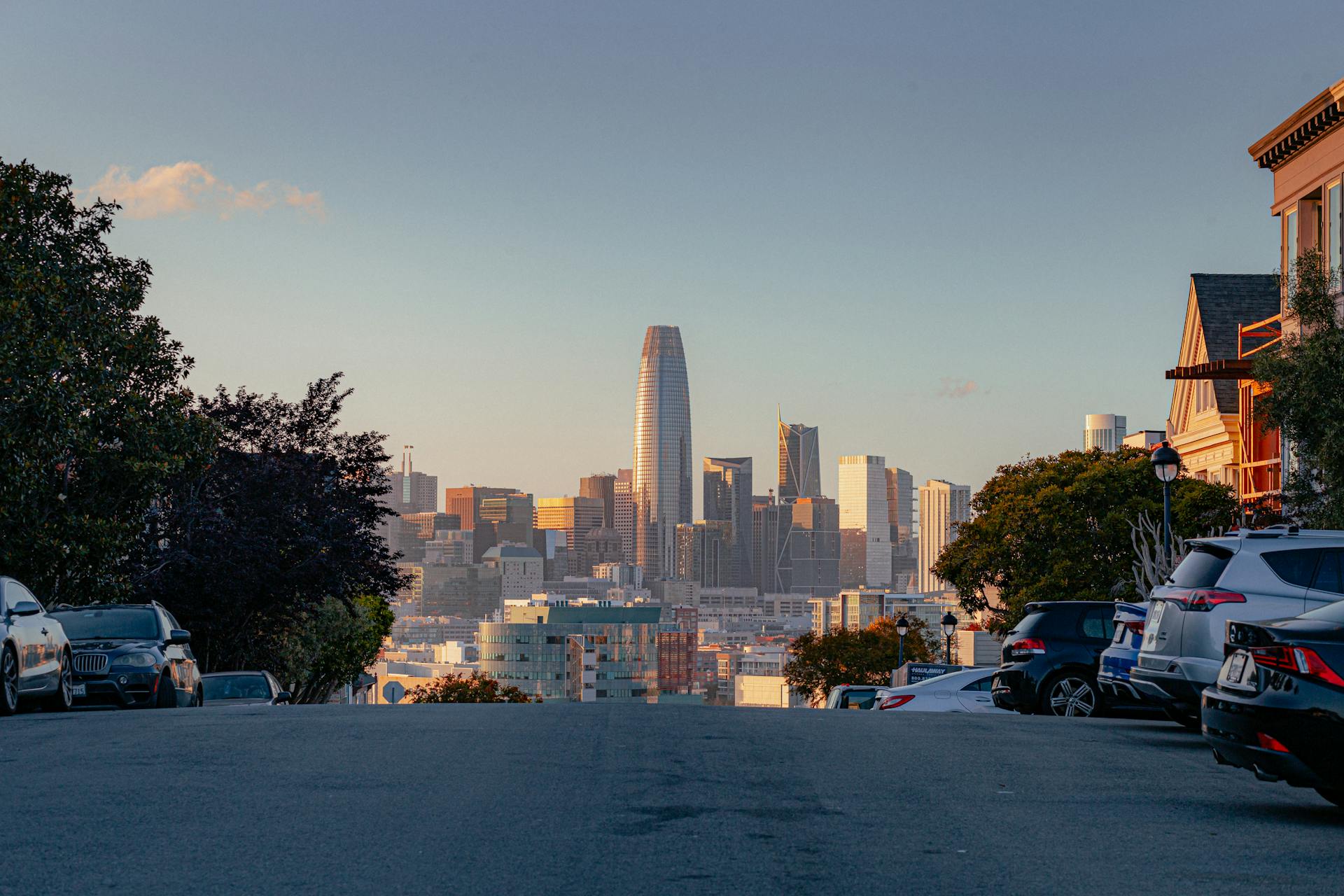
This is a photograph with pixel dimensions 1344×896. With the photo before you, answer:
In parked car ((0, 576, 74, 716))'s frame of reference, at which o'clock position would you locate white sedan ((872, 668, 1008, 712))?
The white sedan is roughly at 7 o'clock from the parked car.

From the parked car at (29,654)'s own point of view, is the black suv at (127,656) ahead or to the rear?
to the rear

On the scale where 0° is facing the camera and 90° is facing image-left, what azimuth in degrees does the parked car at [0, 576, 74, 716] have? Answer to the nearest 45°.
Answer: approximately 45°

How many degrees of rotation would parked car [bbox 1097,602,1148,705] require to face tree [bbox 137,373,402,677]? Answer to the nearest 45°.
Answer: approximately 90° to its left

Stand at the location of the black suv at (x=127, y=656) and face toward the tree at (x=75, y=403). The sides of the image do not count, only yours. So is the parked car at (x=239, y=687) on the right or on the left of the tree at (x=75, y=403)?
right

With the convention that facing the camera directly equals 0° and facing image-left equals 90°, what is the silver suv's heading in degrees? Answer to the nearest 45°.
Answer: approximately 225°

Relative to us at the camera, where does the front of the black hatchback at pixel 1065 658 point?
facing away from the viewer and to the right of the viewer

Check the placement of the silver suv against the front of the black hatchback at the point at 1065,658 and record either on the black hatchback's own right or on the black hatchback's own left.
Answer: on the black hatchback's own right

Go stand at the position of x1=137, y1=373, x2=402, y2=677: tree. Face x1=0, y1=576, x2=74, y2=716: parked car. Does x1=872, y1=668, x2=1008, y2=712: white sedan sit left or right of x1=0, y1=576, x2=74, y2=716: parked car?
left

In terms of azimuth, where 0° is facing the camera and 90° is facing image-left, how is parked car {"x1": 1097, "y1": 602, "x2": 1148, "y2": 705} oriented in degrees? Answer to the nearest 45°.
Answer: approximately 225°
